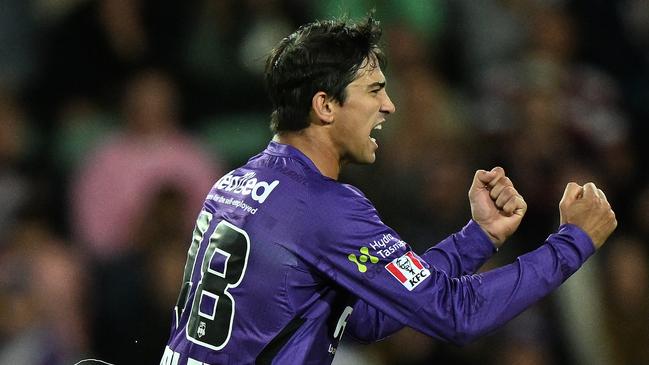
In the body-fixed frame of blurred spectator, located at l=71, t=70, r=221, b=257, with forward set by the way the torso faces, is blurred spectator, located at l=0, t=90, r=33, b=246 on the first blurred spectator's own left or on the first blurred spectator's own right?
on the first blurred spectator's own right

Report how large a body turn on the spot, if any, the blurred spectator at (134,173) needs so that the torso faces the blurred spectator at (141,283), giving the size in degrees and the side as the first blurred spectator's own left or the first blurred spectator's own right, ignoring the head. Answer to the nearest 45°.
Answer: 0° — they already face them

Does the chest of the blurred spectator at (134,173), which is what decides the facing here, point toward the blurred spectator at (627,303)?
no
